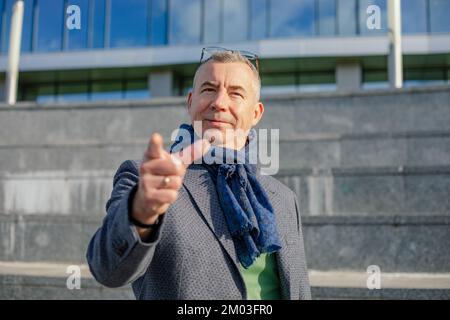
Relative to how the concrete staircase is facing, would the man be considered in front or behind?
in front

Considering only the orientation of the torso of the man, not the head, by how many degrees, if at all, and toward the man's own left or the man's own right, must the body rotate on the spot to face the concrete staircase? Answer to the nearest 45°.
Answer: approximately 135° to the man's own left

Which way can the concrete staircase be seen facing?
toward the camera

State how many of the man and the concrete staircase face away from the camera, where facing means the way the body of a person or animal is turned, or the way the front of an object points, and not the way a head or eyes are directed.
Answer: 0

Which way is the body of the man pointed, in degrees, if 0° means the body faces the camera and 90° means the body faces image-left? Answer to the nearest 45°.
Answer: approximately 315°

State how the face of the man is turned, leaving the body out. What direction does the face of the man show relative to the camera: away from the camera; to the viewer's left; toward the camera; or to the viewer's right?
toward the camera
